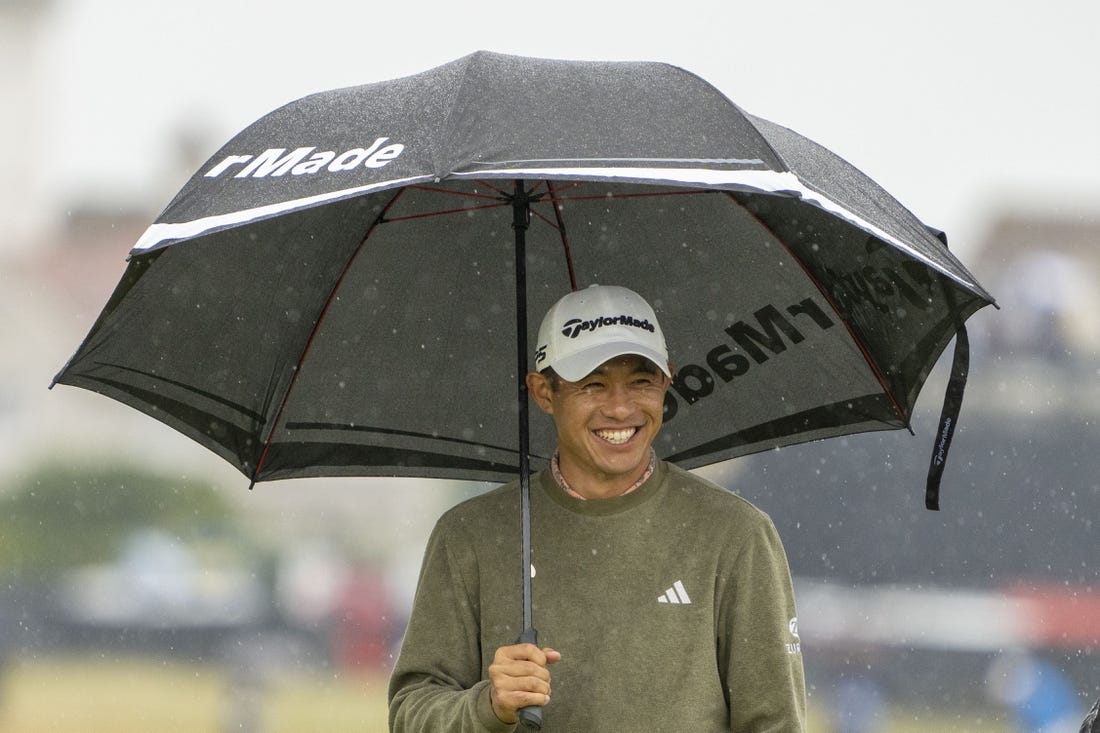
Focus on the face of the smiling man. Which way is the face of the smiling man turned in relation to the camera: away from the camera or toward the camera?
toward the camera

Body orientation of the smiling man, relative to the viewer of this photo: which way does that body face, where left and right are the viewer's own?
facing the viewer
